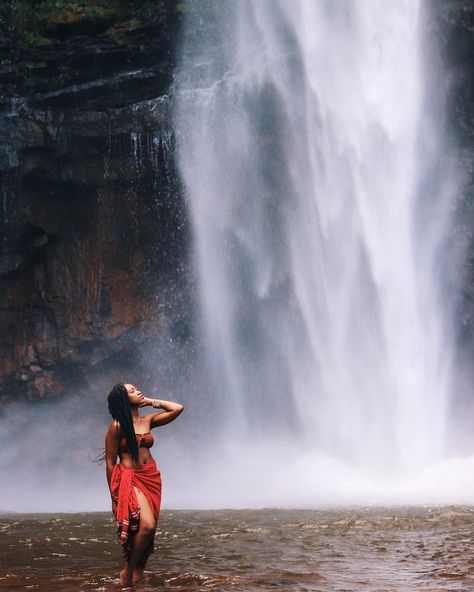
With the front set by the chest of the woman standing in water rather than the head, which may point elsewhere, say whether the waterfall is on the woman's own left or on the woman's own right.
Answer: on the woman's own left

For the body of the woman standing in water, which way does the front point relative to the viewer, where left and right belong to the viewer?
facing the viewer and to the right of the viewer
